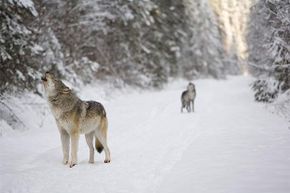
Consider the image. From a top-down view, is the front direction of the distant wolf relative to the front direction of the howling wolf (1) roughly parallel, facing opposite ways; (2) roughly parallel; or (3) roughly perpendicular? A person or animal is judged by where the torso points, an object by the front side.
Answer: roughly perpendicular

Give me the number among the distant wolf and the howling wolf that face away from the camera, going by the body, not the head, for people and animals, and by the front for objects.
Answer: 0

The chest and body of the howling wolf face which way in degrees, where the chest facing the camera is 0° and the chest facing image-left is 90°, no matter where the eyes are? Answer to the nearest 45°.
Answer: approximately 45°

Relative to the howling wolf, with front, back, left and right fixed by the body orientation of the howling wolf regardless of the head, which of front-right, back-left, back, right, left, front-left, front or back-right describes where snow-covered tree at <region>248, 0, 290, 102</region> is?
back
